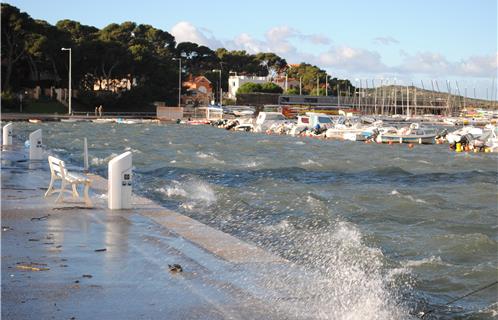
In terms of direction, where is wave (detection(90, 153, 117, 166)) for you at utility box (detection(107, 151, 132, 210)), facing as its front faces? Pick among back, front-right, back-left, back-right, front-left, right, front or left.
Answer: back-left

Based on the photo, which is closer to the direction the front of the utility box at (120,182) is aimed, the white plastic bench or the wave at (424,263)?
the wave

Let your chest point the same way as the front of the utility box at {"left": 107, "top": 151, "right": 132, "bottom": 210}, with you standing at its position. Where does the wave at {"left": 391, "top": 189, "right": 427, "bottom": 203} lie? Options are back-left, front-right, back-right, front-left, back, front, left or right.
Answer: left

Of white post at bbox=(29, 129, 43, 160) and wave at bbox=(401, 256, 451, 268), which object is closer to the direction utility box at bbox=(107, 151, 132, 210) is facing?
the wave

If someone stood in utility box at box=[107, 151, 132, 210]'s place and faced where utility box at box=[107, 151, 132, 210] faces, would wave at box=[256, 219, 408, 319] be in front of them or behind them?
in front

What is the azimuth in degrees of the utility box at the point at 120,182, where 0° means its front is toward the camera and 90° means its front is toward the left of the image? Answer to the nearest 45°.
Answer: approximately 315°

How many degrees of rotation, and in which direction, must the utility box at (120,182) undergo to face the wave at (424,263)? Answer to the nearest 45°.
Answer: approximately 45° to its left

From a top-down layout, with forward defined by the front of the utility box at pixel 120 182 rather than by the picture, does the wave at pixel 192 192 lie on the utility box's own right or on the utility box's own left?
on the utility box's own left
